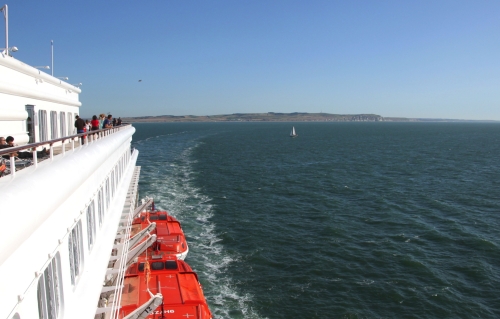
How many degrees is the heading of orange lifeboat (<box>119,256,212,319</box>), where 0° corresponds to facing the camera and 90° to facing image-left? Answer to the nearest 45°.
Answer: approximately 0°

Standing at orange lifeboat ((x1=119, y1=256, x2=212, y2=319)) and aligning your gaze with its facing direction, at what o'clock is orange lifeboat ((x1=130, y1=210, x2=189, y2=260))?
orange lifeboat ((x1=130, y1=210, x2=189, y2=260)) is roughly at 6 o'clock from orange lifeboat ((x1=119, y1=256, x2=212, y2=319)).
